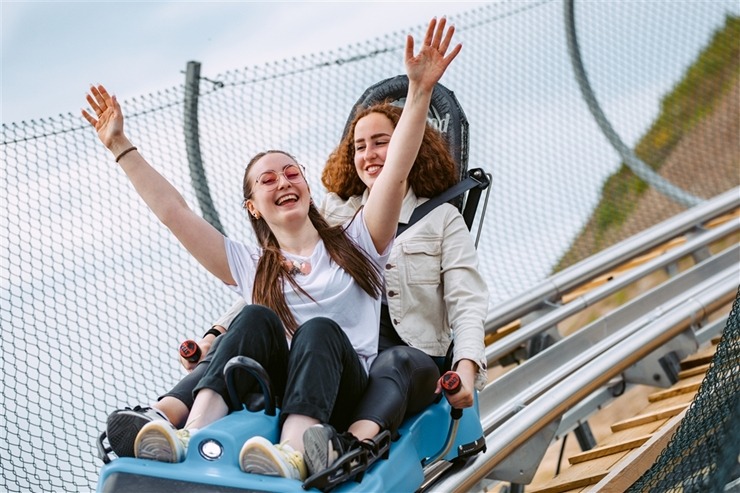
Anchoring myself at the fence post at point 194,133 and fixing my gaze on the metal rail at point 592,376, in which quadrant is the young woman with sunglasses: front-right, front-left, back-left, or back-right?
front-right

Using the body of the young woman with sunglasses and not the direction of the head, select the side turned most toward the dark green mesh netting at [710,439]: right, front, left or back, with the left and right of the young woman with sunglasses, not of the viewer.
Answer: left

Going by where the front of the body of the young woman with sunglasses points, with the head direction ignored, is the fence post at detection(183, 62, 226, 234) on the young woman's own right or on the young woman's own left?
on the young woman's own right

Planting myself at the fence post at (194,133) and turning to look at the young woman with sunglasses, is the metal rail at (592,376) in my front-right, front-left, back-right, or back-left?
front-left

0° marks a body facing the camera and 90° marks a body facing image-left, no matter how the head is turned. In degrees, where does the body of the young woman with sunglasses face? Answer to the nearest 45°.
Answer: approximately 45°

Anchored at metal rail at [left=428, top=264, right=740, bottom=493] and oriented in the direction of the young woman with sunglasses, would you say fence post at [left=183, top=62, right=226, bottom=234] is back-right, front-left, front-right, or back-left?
front-right
